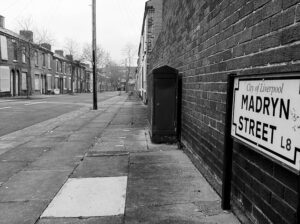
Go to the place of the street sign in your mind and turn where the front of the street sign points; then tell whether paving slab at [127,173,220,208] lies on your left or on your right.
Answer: on your right

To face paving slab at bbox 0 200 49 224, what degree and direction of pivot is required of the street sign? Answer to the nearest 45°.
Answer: approximately 45° to its right

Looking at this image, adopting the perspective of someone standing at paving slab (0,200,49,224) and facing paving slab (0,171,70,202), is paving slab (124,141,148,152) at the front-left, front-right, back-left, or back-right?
front-right

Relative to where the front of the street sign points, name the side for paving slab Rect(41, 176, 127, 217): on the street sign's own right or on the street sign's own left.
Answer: on the street sign's own right

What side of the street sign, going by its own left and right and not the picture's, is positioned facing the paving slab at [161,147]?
right

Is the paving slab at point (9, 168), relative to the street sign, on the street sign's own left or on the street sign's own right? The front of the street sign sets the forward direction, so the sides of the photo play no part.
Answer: on the street sign's own right

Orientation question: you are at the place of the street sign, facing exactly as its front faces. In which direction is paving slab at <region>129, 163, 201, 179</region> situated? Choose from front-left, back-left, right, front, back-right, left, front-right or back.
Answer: right

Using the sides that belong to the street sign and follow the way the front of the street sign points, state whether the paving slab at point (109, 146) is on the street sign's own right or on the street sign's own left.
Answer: on the street sign's own right

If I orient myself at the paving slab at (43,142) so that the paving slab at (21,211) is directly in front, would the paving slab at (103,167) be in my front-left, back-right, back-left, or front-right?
front-left

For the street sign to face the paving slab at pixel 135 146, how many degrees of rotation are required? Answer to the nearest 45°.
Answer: approximately 90° to its right

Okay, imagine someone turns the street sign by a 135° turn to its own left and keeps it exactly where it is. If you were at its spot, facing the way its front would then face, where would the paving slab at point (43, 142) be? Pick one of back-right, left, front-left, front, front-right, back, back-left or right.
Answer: back-left

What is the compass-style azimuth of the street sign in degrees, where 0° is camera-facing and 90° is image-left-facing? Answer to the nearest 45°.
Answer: approximately 45°

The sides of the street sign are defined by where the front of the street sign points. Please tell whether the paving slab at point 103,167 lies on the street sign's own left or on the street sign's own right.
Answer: on the street sign's own right
